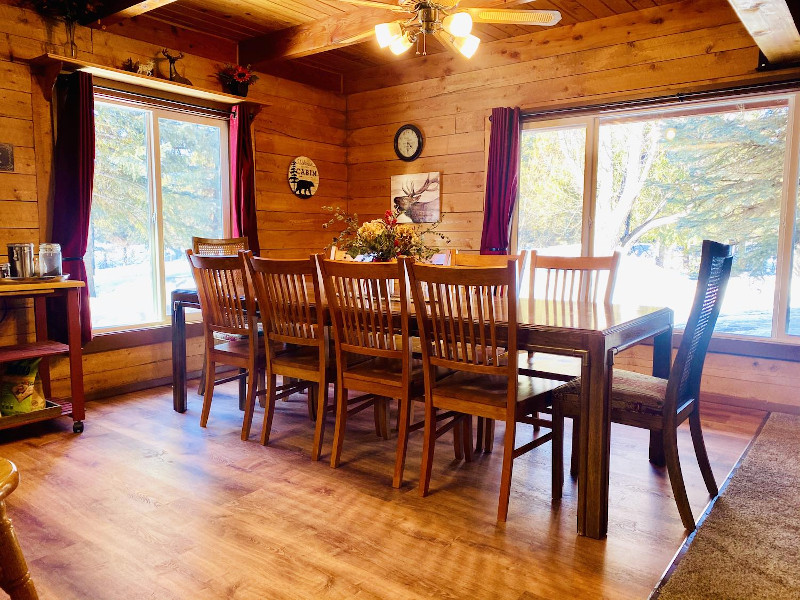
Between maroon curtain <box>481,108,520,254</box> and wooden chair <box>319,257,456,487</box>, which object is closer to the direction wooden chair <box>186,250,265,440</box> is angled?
the maroon curtain

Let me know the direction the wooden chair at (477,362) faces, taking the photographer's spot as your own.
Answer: facing away from the viewer and to the right of the viewer

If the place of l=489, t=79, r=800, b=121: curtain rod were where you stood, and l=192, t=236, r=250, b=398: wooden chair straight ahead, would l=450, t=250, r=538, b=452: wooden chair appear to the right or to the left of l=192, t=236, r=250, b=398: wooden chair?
left

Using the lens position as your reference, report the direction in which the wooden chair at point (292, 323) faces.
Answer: facing away from the viewer and to the right of the viewer

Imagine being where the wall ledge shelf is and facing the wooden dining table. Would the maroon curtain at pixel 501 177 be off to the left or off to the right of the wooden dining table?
left

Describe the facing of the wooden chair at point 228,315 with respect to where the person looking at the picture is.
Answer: facing away from the viewer and to the right of the viewer

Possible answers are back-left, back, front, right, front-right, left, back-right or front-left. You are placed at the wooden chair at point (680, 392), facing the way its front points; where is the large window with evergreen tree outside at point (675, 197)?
right

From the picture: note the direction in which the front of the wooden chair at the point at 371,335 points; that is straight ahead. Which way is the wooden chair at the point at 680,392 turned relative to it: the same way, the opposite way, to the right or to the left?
to the left

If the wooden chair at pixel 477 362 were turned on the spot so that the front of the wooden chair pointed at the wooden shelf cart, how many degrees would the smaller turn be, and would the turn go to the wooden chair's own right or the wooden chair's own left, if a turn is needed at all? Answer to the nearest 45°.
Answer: approximately 135° to the wooden chair's own left

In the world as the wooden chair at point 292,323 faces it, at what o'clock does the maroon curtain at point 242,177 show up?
The maroon curtain is roughly at 10 o'clock from the wooden chair.

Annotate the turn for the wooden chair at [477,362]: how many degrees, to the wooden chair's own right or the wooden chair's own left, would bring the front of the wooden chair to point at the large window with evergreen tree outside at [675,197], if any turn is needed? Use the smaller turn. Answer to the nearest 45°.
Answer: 0° — it already faces it
